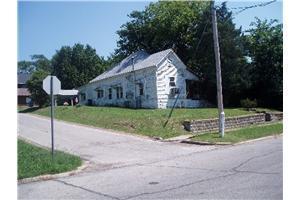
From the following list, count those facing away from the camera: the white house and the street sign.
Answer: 1

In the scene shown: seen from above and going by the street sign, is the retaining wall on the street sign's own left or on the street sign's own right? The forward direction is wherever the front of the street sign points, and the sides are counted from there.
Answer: on the street sign's own right

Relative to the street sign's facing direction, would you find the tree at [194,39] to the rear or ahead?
ahead

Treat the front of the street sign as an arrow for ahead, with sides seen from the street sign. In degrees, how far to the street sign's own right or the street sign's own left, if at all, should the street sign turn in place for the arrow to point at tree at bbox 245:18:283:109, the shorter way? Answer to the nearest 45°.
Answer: approximately 45° to the street sign's own right

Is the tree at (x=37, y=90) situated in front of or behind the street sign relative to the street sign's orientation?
in front

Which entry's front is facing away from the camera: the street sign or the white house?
the street sign

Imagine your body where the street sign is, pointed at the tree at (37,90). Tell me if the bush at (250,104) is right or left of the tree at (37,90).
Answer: right

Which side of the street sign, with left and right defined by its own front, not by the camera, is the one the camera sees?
back
